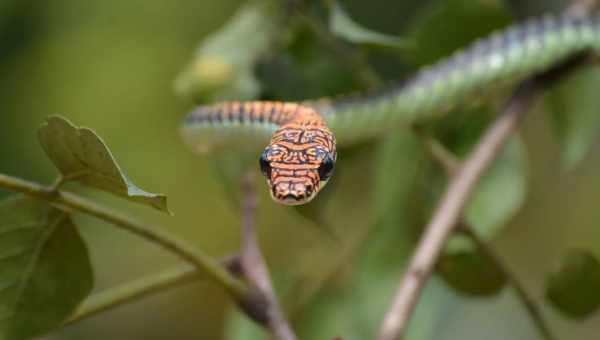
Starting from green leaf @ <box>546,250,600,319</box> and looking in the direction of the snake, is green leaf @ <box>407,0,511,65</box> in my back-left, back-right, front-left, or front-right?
front-right

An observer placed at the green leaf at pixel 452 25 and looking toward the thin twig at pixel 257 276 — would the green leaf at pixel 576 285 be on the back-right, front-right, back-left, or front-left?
front-left

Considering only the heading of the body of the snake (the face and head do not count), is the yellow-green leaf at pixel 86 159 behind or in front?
in front

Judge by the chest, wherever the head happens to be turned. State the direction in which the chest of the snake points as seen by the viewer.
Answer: toward the camera
